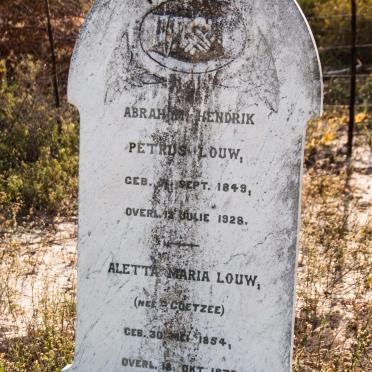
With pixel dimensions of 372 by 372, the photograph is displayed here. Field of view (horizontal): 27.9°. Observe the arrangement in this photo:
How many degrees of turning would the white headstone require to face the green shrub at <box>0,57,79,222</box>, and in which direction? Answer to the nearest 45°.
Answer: approximately 180°

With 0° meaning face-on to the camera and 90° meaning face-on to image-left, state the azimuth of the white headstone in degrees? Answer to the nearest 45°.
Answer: approximately 0°
